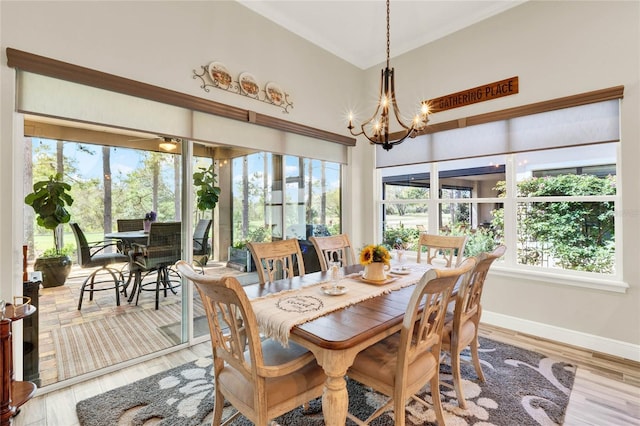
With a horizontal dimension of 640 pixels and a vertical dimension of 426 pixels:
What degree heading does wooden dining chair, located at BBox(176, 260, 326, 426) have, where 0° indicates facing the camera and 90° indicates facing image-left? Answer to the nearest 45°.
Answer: approximately 225°

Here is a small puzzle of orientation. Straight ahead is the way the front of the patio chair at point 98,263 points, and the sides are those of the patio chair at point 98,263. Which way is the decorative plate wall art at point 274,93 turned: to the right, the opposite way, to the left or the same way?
to the right

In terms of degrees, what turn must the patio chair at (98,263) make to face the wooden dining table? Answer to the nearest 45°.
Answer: approximately 90° to its right

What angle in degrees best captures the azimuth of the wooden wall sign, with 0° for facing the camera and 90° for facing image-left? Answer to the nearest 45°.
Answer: approximately 45°

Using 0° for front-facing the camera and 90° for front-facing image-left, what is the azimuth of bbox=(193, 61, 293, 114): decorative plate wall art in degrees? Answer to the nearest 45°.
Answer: approximately 315°

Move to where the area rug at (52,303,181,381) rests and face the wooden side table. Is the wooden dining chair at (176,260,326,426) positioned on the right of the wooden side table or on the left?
left

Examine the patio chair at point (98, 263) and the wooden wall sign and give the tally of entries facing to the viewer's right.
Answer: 1

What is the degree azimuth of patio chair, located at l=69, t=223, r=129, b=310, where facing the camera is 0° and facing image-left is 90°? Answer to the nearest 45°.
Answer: approximately 270°

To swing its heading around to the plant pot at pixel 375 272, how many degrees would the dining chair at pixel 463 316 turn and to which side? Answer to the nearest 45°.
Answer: approximately 45° to its left
